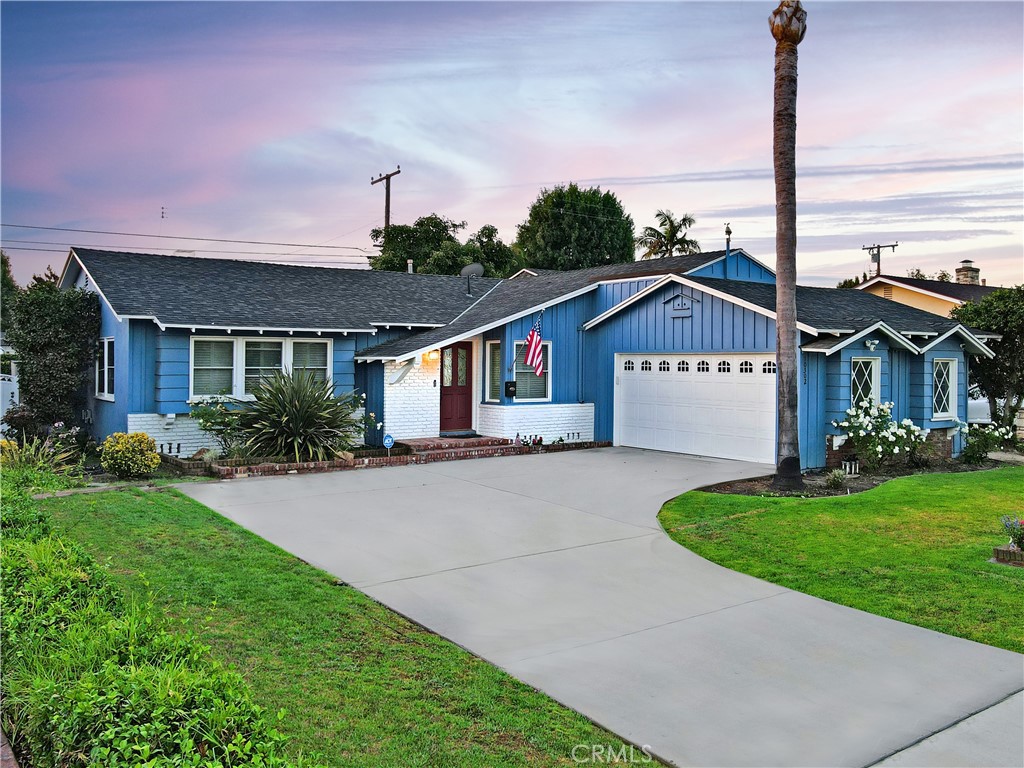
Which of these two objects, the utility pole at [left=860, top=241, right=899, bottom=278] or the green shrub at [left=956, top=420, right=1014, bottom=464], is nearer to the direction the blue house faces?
the green shrub

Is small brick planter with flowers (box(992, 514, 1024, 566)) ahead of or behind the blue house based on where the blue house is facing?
ahead

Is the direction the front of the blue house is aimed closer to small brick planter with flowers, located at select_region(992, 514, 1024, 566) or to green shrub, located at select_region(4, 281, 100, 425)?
the small brick planter with flowers

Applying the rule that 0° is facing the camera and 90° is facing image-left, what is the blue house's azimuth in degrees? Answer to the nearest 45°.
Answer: approximately 0°

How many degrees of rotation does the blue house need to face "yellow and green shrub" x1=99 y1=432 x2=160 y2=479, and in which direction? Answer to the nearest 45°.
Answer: approximately 45° to its right

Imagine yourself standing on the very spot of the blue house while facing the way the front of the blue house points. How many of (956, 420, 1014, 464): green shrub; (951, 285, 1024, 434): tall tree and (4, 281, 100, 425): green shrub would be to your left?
2

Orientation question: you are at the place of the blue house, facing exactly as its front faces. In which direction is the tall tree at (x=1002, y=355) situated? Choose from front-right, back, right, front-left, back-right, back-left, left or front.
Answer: left

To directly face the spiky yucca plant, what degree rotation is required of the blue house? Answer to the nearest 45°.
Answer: approximately 45° to its right

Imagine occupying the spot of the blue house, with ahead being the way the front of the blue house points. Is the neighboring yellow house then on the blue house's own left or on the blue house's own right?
on the blue house's own left

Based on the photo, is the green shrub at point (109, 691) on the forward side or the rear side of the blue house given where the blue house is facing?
on the forward side

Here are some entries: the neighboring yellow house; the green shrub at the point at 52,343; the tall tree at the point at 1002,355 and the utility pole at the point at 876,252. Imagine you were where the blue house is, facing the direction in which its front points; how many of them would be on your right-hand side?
1

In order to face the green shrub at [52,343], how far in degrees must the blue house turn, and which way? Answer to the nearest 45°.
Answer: approximately 90° to its right

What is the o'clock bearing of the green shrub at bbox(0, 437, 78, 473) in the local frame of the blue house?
The green shrub is roughly at 2 o'clock from the blue house.

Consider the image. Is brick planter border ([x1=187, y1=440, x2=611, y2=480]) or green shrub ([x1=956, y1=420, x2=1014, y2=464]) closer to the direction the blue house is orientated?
the brick planter border

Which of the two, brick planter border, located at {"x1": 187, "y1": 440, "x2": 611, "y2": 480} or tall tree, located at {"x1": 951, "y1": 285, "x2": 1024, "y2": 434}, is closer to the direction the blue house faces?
the brick planter border

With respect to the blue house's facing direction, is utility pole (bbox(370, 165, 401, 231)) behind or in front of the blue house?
behind

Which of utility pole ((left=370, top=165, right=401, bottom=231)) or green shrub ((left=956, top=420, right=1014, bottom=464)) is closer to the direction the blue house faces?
the green shrub
